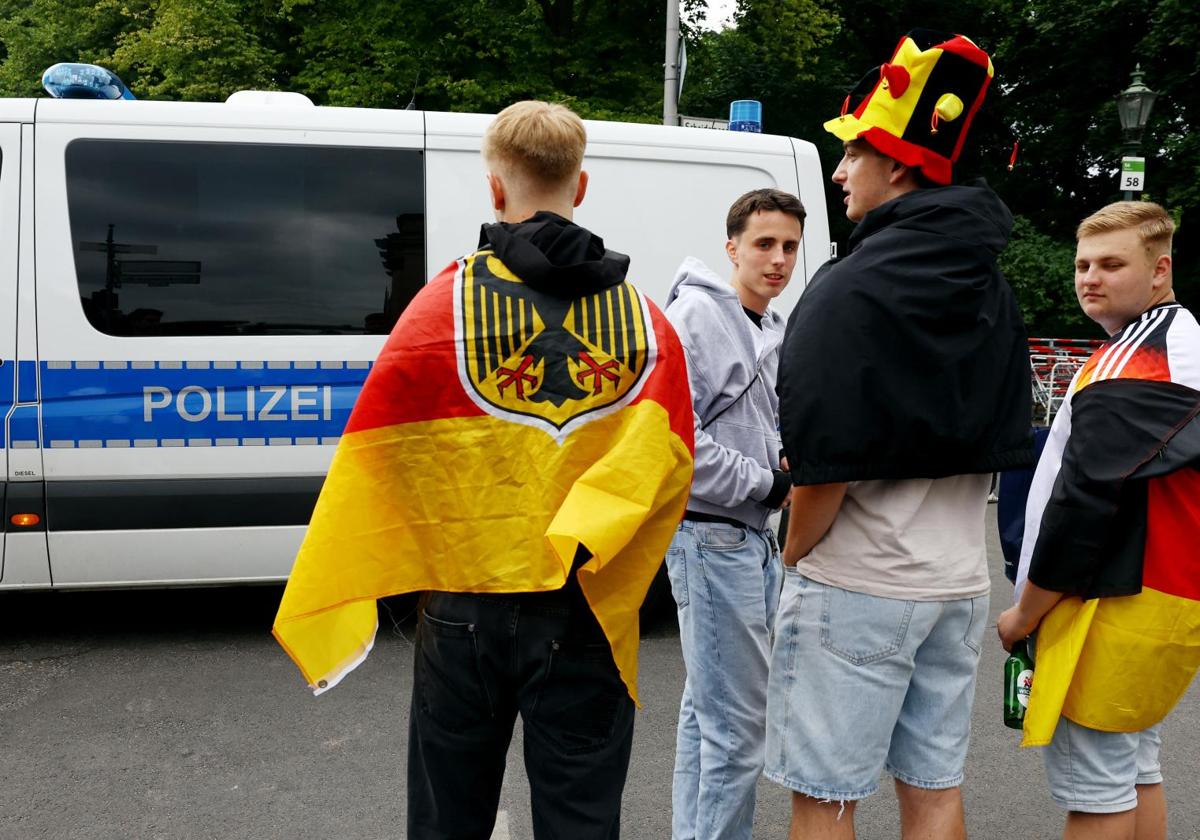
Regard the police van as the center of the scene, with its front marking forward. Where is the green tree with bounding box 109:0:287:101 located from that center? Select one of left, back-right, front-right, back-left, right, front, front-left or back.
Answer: right

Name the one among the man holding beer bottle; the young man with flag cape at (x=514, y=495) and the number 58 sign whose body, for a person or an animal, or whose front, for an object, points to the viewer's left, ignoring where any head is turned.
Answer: the man holding beer bottle

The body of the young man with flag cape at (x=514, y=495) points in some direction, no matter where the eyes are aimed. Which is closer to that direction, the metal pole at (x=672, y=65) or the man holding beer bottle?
the metal pole

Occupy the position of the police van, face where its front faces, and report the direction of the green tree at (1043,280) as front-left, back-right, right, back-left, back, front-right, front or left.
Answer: back-right

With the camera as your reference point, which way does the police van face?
facing to the left of the viewer

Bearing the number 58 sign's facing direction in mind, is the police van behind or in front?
in front

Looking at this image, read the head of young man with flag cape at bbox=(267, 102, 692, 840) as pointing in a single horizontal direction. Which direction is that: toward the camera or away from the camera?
away from the camera

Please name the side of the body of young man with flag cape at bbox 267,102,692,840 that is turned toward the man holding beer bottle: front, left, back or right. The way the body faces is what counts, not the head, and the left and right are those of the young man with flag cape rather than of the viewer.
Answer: right

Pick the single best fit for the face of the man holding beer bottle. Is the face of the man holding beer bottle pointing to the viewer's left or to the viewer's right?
to the viewer's left

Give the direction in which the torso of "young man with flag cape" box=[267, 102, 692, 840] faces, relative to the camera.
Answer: away from the camera

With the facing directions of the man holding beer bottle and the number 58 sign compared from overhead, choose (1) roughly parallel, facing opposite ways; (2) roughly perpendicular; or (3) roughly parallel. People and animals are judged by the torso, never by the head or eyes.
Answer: roughly perpendicular
